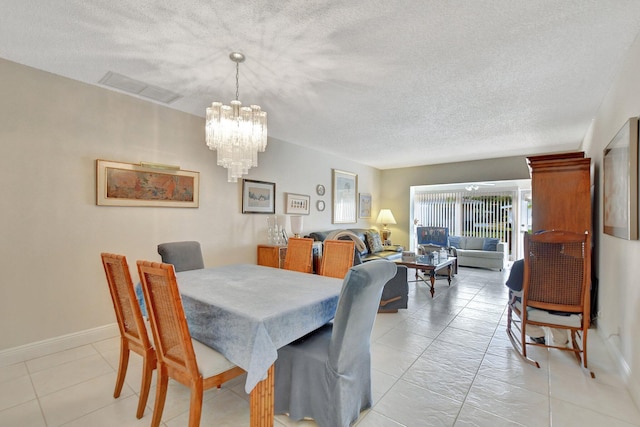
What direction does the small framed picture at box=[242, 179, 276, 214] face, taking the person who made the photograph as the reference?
facing the viewer and to the right of the viewer

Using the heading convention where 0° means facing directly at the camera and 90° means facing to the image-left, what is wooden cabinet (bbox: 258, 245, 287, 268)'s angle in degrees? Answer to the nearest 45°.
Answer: approximately 315°

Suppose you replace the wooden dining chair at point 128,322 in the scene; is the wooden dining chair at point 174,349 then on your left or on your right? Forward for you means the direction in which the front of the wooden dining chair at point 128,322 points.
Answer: on your right

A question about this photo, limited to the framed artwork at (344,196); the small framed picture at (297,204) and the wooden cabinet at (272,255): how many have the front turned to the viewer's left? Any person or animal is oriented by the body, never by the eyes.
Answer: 0

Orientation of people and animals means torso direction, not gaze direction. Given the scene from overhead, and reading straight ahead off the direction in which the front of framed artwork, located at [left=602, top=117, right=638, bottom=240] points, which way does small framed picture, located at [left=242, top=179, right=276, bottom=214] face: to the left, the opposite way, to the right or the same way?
the opposite way

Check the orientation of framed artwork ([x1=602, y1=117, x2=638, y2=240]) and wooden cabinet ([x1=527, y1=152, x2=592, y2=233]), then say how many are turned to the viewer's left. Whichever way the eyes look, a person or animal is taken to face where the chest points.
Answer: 2

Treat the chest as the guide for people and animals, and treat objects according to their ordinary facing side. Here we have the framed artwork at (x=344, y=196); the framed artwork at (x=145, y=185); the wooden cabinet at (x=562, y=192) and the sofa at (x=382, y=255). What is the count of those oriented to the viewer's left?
1

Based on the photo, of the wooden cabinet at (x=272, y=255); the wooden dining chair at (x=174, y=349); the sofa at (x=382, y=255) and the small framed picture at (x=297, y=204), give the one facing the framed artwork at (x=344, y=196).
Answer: the wooden dining chair

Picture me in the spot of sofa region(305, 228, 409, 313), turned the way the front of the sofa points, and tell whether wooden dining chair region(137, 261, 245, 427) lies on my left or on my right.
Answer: on my right

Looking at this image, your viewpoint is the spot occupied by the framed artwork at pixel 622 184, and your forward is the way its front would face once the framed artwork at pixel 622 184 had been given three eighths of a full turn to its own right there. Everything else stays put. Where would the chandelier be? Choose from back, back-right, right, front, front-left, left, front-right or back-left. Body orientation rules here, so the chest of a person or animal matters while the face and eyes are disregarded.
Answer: back

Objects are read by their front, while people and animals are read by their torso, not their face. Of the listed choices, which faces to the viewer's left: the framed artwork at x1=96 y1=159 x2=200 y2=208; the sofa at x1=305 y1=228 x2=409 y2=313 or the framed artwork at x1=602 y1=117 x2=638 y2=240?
the framed artwork at x1=602 y1=117 x2=638 y2=240

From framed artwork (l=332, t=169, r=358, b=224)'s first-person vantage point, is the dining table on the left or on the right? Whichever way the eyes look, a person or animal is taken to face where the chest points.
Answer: on its right

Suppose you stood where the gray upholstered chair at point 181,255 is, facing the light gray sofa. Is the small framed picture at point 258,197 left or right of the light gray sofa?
left

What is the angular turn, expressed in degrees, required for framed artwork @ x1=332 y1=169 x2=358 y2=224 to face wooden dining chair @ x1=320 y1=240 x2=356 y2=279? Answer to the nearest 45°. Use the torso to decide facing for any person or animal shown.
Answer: approximately 45° to its right

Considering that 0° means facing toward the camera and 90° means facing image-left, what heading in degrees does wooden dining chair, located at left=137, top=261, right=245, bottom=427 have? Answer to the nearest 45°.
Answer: approximately 225°

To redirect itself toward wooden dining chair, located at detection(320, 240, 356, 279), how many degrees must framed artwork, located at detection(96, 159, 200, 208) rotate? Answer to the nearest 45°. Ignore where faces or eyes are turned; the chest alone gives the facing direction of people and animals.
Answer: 0° — it already faces it

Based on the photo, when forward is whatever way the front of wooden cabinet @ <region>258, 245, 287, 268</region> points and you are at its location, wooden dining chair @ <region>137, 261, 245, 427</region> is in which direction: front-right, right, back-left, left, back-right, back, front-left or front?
front-right

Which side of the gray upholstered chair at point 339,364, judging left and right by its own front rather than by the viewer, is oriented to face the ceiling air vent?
front

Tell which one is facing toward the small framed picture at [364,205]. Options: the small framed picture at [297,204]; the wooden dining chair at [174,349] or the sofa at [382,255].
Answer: the wooden dining chair

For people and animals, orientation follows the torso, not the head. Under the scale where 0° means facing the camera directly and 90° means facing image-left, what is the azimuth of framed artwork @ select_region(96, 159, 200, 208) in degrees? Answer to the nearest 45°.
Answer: approximately 315°

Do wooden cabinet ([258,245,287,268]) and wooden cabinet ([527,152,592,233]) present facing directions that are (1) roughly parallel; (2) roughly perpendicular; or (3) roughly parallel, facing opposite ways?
roughly parallel, facing opposite ways

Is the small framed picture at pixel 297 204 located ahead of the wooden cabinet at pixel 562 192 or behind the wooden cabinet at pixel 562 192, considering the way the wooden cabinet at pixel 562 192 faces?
ahead
